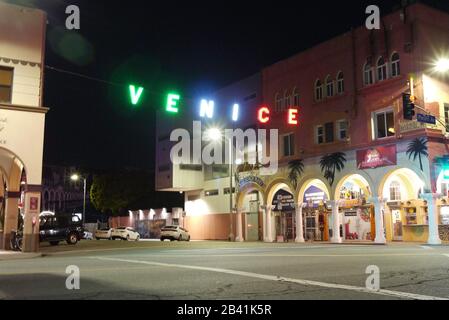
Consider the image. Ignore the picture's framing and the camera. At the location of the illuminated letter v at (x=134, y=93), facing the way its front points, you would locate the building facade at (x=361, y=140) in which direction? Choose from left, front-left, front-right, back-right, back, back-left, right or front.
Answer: back-left

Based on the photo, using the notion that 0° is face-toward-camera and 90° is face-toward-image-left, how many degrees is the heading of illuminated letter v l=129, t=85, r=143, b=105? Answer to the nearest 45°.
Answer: approximately 0°

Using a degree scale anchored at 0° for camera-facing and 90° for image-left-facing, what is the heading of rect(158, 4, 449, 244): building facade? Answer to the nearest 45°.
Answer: approximately 45°

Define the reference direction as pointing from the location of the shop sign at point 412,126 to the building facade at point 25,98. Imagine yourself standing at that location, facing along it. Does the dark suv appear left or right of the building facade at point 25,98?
right

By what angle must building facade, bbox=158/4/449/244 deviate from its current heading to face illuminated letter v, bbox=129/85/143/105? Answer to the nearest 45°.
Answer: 0° — it already faces it

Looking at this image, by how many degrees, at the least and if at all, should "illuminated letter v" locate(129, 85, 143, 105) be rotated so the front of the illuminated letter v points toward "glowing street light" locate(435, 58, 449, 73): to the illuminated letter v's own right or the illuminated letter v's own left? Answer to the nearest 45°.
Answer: approximately 90° to the illuminated letter v's own left

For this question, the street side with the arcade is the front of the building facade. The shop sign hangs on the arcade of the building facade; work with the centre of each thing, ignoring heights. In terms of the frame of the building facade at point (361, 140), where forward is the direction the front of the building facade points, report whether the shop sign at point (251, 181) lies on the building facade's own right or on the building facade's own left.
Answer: on the building facade's own right

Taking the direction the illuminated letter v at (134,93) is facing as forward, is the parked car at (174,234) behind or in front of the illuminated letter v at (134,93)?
behind
